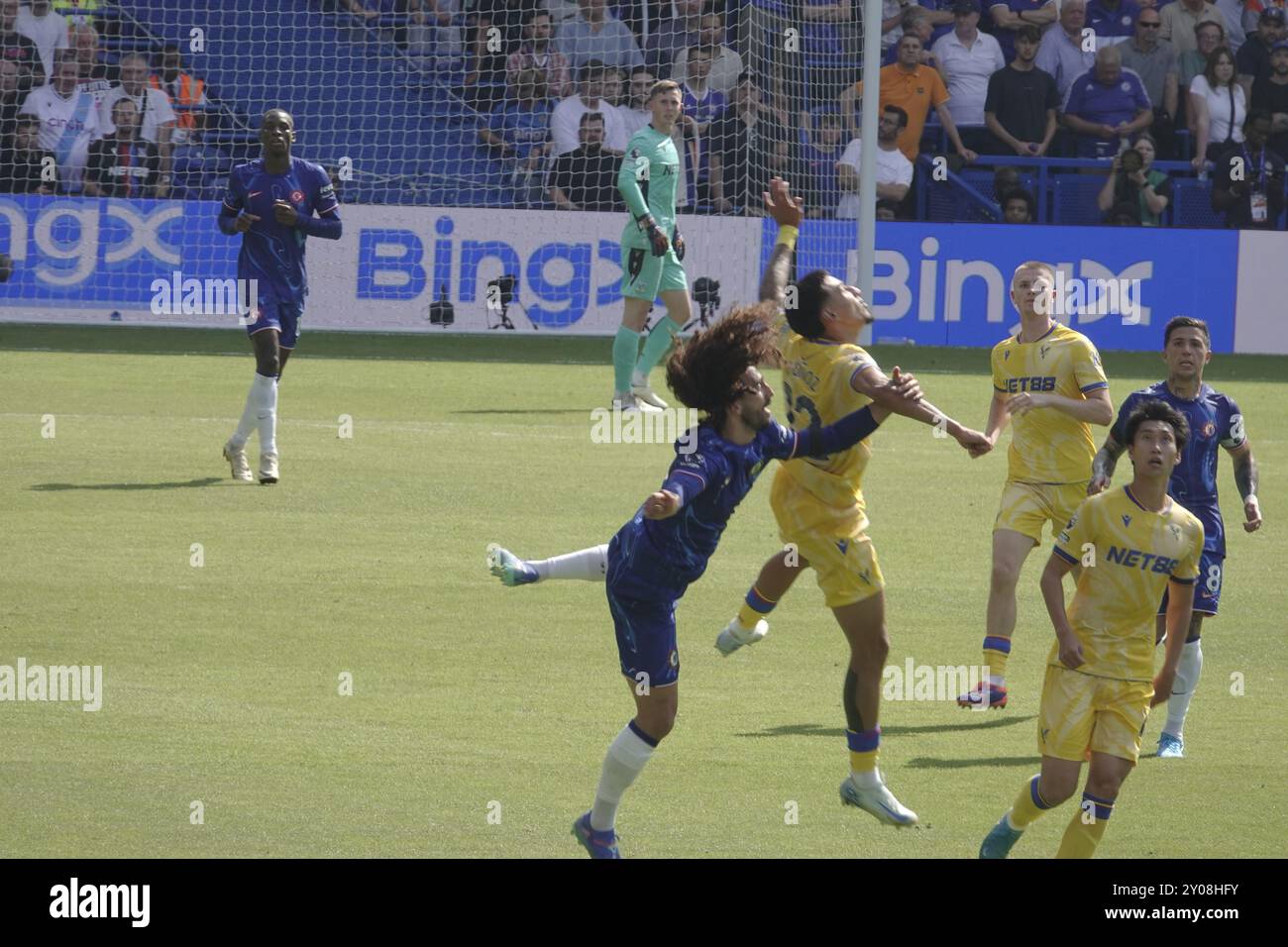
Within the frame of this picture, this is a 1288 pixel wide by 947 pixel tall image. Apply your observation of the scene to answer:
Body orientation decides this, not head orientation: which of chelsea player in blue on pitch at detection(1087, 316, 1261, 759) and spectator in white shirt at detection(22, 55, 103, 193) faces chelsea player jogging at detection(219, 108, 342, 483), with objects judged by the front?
the spectator in white shirt

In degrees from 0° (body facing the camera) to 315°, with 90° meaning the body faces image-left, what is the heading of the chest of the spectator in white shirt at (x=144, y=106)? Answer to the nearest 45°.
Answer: approximately 0°

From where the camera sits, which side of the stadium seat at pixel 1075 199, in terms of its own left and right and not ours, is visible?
front

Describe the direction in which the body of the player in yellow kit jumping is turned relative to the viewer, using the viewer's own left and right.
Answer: facing to the right of the viewer

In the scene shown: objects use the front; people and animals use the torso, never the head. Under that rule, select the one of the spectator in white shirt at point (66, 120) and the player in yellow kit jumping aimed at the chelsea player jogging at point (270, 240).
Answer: the spectator in white shirt

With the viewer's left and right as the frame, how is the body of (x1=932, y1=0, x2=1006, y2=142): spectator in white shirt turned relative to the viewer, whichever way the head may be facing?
facing the viewer

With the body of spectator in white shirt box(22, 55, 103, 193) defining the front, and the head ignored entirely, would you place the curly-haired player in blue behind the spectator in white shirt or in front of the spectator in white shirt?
in front

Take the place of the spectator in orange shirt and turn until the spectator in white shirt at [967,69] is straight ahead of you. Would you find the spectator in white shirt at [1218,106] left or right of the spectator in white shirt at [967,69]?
right

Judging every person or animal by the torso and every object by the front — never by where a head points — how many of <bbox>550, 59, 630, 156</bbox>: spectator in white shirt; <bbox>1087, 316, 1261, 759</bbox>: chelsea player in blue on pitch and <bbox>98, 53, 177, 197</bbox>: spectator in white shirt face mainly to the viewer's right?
0

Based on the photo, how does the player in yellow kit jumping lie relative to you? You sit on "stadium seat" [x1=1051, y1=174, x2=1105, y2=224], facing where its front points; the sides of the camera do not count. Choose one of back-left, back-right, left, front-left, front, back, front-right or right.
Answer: front

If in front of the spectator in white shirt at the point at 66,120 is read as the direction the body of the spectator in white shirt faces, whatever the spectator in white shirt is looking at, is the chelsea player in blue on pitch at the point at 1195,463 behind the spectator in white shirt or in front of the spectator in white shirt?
in front

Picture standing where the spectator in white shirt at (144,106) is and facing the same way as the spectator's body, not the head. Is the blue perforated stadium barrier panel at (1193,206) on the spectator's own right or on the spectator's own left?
on the spectator's own left

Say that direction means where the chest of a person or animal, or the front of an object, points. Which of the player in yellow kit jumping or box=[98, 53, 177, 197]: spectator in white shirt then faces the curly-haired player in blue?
the spectator in white shirt

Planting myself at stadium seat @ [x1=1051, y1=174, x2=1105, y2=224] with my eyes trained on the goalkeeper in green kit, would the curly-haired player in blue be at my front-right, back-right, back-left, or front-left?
front-left
